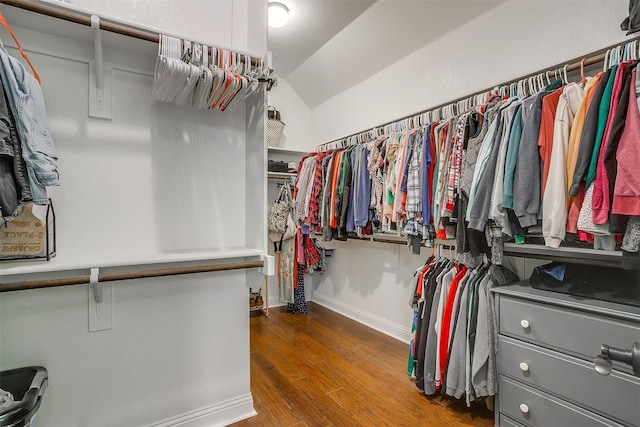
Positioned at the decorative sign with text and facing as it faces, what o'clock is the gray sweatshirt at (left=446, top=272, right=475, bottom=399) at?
The gray sweatshirt is roughly at 10 o'clock from the decorative sign with text.

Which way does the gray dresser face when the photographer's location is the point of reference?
facing the viewer and to the left of the viewer

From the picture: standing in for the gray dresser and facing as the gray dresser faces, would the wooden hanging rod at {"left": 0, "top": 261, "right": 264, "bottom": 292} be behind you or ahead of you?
ahead

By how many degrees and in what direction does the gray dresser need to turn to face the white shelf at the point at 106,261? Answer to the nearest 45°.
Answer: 0° — it already faces it
